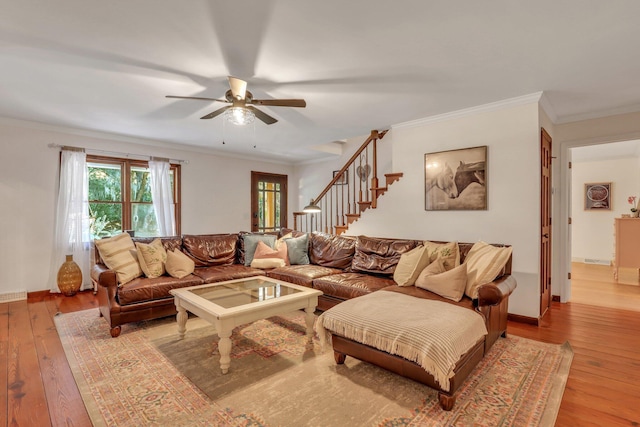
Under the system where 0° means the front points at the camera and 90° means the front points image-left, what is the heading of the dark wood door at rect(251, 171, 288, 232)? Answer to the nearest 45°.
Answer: approximately 315°

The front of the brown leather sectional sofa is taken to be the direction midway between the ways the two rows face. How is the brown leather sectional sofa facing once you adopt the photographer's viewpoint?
facing the viewer

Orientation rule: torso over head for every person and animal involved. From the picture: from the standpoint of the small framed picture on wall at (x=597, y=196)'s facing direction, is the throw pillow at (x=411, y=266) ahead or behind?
ahead

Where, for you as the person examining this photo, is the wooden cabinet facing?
facing to the left of the viewer

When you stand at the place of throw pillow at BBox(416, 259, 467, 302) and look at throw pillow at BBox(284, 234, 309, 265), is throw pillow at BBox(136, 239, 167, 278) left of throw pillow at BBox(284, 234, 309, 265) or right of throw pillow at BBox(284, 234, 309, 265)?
left

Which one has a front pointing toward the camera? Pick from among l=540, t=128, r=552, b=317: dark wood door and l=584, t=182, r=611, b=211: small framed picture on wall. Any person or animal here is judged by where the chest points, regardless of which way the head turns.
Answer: the small framed picture on wall

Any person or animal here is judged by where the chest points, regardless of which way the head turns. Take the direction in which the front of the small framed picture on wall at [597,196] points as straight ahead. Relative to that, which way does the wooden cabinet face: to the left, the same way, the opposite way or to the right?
to the right

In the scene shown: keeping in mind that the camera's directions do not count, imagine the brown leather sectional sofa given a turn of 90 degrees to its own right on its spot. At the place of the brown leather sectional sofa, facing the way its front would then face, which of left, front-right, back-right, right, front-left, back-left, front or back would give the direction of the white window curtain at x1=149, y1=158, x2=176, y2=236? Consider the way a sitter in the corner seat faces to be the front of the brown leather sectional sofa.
front-right

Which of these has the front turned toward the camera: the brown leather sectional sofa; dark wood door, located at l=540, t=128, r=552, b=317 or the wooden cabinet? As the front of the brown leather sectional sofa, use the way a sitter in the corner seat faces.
the brown leather sectional sofa

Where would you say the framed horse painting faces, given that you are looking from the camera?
facing the viewer and to the left of the viewer

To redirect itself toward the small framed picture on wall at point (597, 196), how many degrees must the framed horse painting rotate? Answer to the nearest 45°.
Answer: approximately 180°

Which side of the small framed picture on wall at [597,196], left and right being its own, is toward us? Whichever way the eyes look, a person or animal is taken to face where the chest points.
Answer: front
